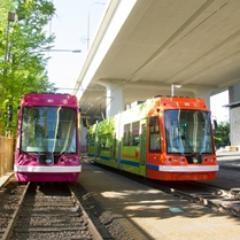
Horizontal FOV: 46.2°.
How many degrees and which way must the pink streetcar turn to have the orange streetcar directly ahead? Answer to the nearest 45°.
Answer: approximately 90° to its left

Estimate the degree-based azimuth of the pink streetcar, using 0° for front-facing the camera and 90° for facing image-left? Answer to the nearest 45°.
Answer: approximately 0°

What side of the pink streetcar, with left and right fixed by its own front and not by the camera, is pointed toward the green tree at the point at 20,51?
back

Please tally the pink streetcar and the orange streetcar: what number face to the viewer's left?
0

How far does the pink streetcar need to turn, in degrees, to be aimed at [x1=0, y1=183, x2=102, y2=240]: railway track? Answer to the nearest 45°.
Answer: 0° — it already faces it
